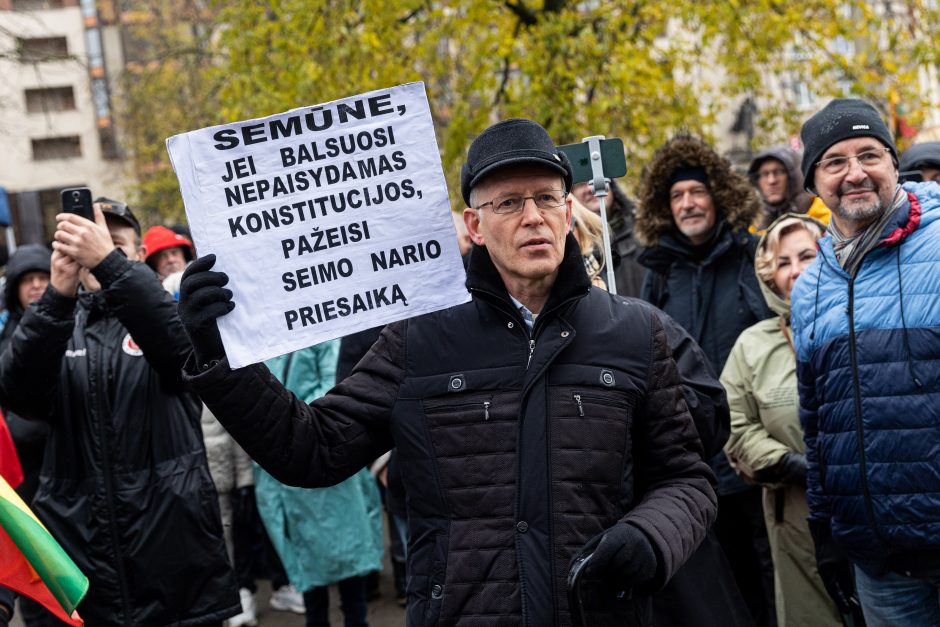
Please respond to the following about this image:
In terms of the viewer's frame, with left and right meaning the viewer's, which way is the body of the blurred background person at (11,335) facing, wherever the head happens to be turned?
facing the viewer and to the right of the viewer

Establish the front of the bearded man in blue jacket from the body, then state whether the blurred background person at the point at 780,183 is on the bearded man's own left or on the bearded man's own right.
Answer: on the bearded man's own right

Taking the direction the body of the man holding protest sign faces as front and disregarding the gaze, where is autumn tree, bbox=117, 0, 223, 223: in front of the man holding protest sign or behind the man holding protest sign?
behind

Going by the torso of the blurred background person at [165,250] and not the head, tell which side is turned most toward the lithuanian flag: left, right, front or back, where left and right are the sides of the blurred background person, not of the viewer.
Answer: front

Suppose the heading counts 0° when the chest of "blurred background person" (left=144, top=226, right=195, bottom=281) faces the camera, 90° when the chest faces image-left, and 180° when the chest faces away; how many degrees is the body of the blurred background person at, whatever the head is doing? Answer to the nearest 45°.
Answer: approximately 0°

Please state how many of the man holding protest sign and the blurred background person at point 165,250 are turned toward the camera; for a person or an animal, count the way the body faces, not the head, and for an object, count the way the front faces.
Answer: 2

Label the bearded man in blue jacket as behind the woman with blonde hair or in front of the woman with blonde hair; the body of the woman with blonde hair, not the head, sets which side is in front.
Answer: in front

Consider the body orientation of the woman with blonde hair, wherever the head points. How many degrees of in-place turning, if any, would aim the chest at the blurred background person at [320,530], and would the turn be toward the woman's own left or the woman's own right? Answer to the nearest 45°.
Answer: approximately 135° to the woman's own right
